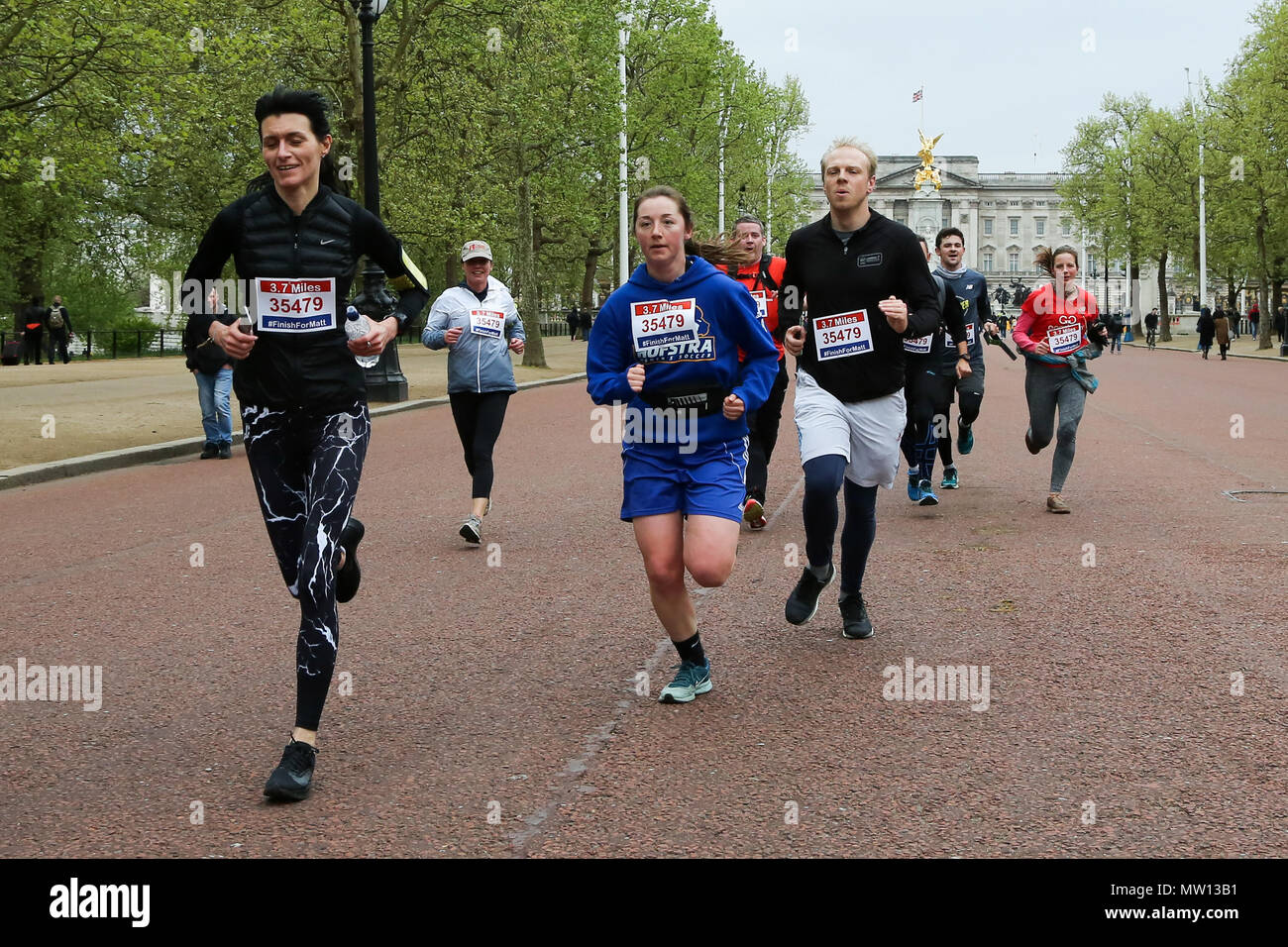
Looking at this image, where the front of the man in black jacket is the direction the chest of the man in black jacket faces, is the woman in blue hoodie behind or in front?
in front

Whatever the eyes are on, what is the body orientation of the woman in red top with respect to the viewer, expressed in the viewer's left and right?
facing the viewer

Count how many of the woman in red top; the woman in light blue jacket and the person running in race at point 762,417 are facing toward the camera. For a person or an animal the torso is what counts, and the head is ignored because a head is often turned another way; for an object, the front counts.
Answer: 3

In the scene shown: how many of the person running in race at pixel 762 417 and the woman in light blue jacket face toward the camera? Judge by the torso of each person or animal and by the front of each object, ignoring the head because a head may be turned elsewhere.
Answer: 2

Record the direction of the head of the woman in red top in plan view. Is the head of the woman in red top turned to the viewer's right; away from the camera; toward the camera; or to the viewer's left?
toward the camera

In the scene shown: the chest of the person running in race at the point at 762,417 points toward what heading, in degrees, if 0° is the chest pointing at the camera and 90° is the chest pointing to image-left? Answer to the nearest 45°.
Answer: approximately 0°

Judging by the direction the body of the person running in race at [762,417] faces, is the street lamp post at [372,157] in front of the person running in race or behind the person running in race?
behind

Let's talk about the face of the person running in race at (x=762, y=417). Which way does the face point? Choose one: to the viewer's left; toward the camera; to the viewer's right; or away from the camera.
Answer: toward the camera

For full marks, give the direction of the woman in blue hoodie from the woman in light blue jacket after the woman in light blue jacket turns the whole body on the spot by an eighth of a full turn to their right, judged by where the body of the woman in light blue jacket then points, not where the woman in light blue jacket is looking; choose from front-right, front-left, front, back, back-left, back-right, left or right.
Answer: front-left

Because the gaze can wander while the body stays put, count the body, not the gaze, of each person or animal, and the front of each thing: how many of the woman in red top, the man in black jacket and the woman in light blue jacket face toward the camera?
3

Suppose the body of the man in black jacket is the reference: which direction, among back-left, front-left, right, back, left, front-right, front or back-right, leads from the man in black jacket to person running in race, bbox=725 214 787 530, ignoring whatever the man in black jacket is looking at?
back

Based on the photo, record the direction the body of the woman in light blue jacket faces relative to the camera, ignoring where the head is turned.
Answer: toward the camera

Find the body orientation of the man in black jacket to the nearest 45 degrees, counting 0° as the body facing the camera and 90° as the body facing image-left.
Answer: approximately 0°

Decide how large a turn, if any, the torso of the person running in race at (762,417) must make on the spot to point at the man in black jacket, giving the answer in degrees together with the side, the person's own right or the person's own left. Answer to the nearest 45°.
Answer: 0° — they already face them
